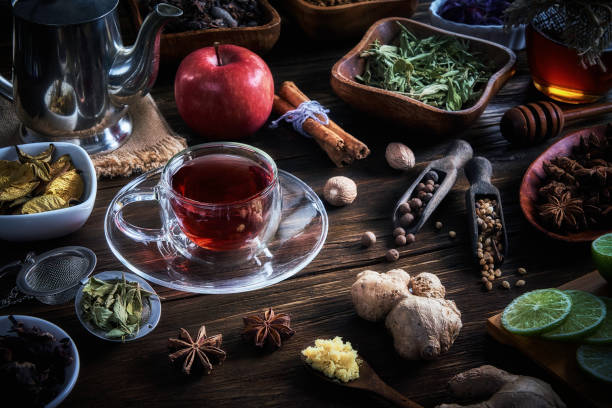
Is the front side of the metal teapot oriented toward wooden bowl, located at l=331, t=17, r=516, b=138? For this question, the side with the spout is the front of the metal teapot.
yes

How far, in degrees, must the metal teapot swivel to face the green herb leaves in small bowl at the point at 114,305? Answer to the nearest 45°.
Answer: approximately 90° to its right

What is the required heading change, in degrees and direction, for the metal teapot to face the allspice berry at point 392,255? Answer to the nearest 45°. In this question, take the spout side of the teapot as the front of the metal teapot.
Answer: approximately 45° to its right

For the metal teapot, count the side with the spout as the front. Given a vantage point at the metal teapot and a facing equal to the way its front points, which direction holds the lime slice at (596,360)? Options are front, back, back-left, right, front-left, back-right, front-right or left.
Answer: front-right

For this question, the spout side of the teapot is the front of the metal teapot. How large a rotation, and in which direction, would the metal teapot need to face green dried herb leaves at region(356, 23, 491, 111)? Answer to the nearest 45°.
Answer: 0° — it already faces it

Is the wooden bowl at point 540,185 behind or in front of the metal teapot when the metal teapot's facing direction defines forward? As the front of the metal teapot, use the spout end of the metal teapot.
in front

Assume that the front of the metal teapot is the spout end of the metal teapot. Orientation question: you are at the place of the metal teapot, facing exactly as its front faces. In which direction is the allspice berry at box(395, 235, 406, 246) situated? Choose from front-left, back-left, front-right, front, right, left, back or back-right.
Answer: front-right

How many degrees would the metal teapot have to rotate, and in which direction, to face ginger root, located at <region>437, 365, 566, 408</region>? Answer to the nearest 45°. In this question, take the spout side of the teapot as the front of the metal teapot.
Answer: approximately 45° to its right

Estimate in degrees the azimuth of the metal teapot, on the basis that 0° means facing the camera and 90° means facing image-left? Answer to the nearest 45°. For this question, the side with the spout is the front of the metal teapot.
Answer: approximately 270°

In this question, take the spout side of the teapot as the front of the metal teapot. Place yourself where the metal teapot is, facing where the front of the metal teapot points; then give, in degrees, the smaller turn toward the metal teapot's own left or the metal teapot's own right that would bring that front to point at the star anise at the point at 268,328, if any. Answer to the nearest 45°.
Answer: approximately 45° to the metal teapot's own right

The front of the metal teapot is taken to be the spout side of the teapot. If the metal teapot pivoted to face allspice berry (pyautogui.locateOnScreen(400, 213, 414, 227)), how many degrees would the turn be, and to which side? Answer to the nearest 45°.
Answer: approximately 45° to its right

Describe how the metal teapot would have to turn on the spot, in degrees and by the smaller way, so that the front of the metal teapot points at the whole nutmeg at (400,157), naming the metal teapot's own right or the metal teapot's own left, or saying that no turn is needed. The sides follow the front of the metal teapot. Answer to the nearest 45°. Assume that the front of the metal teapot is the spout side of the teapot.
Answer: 0° — it already faces it
